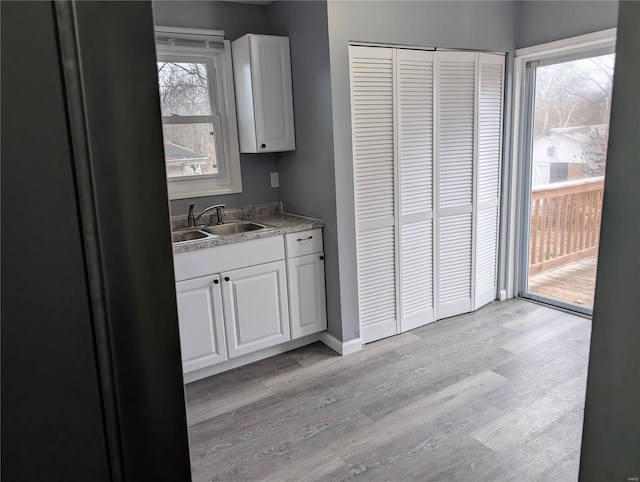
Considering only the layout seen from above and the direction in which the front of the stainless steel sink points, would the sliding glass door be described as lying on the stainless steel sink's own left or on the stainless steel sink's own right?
on the stainless steel sink's own left

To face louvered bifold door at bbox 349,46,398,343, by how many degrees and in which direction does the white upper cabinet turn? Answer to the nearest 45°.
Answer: approximately 45° to its left

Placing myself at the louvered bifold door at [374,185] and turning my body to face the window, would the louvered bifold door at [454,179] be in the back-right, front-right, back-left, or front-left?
back-right

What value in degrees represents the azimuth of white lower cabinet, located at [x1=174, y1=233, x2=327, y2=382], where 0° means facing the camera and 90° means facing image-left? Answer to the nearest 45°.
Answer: approximately 315°

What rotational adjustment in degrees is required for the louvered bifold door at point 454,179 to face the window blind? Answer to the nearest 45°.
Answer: approximately 90° to its right
